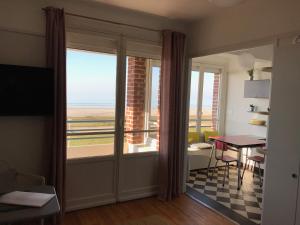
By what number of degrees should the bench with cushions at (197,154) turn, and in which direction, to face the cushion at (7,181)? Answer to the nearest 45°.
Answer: approximately 90° to its right

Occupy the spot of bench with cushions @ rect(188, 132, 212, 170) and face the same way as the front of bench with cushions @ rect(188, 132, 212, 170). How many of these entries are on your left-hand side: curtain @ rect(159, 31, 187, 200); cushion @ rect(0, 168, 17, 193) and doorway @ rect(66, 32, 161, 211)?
0

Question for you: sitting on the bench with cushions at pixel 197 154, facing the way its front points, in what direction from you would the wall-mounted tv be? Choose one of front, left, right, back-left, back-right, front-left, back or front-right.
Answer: right

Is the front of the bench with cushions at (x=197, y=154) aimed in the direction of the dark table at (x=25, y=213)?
no

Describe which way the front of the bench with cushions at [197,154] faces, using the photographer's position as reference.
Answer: facing the viewer and to the right of the viewer

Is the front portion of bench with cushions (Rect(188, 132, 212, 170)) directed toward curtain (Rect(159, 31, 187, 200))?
no

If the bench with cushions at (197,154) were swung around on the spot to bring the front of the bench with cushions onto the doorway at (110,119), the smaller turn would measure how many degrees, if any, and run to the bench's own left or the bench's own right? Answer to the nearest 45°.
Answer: approximately 90° to the bench's own right

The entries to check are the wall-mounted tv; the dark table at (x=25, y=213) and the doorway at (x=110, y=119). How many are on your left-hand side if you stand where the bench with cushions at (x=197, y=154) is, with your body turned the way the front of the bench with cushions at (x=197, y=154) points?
0

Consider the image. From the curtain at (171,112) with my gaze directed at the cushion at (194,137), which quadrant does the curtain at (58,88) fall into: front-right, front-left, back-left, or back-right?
back-left
